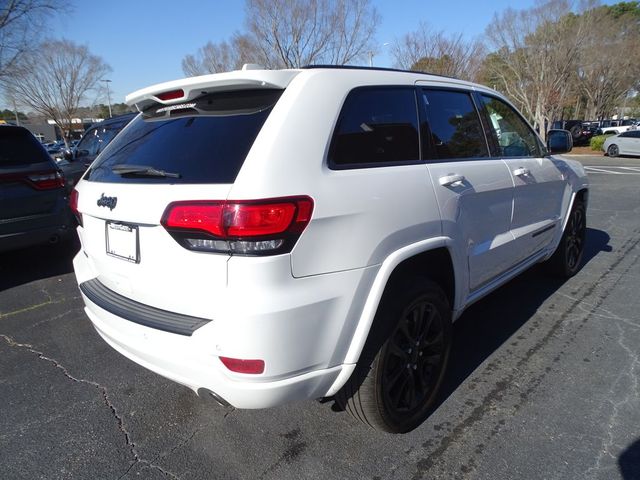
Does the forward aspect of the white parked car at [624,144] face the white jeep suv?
no

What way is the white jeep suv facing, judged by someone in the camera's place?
facing away from the viewer and to the right of the viewer

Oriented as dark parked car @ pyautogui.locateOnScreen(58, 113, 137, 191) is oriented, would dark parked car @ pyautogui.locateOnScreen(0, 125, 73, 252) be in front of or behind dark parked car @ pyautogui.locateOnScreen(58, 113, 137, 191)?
in front

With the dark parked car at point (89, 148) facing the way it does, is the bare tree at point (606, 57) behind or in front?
behind

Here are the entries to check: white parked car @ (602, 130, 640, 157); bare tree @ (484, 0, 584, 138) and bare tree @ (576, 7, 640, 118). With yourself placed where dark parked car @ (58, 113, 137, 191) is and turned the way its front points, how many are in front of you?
0

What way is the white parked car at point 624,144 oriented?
to the viewer's left

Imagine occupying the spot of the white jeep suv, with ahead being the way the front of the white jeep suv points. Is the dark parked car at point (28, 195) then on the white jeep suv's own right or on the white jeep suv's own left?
on the white jeep suv's own left

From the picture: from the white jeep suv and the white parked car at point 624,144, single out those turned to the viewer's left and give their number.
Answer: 1

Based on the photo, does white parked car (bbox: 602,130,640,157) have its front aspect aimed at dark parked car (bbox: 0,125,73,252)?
no

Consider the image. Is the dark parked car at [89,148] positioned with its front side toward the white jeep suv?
no

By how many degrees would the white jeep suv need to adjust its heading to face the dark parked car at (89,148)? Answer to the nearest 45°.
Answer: approximately 90° to its left

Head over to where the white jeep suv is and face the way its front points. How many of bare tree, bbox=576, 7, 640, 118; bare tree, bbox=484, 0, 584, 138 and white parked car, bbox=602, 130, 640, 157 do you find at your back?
0

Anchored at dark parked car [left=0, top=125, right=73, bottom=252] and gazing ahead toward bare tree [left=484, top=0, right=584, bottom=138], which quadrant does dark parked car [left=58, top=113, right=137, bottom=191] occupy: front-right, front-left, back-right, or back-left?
front-left
